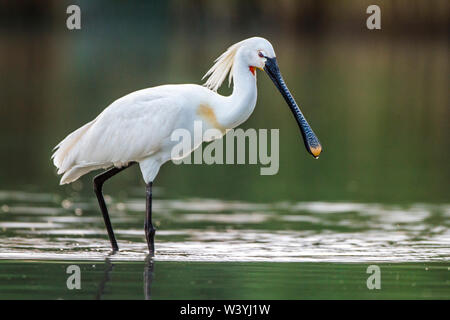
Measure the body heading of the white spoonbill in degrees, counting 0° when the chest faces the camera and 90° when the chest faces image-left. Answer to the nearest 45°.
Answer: approximately 270°
